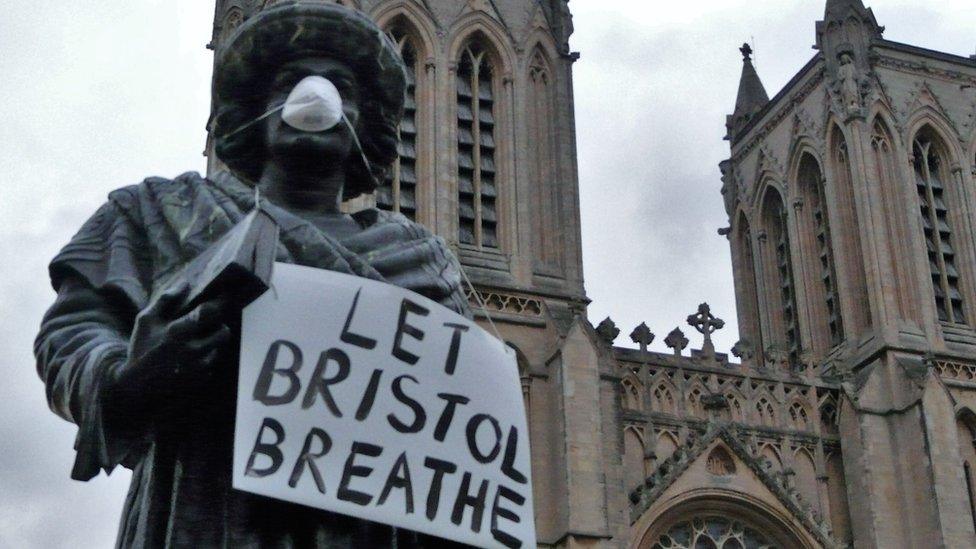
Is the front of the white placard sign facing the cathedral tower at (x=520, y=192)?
no

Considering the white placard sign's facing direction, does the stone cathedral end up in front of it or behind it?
behind

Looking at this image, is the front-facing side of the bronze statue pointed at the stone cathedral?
no

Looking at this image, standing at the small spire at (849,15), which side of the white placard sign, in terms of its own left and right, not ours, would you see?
back

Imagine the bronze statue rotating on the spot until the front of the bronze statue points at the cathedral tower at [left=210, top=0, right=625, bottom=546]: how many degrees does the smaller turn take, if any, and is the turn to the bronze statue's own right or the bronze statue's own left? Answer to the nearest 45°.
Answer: approximately 180°

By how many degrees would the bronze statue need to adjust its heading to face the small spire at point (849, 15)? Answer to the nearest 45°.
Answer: approximately 135° to its left

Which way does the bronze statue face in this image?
toward the camera
